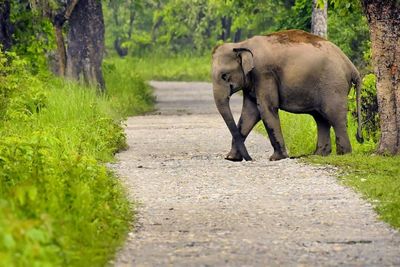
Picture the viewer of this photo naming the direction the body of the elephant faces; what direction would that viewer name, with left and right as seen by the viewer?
facing to the left of the viewer

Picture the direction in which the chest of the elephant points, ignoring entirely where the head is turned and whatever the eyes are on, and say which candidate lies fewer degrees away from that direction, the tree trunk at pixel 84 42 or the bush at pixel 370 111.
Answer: the tree trunk

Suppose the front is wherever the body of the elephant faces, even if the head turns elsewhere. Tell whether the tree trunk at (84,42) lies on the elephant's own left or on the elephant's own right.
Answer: on the elephant's own right

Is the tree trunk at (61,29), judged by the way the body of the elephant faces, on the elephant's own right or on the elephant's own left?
on the elephant's own right

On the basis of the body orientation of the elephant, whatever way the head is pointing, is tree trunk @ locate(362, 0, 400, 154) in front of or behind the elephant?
behind

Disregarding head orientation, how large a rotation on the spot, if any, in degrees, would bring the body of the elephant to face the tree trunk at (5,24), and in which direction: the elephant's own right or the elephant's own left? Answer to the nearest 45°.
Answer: approximately 45° to the elephant's own right
